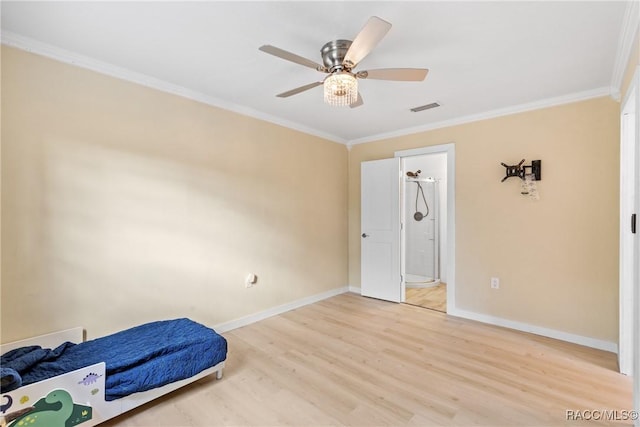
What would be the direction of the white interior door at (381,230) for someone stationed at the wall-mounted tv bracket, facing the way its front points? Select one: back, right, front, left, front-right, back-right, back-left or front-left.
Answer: right

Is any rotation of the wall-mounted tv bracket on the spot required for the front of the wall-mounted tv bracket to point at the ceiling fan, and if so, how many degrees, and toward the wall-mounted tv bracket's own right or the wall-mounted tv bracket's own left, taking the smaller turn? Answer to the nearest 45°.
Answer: approximately 45° to the wall-mounted tv bracket's own right

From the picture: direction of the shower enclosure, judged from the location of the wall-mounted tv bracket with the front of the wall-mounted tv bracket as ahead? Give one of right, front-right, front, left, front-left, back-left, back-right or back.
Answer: back-right

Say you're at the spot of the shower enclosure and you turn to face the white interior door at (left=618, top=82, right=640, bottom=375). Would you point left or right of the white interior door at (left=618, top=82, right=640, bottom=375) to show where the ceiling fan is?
right

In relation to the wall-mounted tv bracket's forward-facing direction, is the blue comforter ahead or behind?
ahead

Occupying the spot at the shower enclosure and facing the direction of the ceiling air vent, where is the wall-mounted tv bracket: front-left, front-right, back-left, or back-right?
front-left

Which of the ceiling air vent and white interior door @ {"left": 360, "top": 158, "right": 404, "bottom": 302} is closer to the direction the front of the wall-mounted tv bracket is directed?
the ceiling air vent

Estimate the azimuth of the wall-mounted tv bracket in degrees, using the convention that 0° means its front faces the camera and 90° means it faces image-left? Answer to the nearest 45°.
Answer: approximately 0°

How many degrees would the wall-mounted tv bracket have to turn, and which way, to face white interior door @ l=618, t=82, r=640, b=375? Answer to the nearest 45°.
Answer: approximately 45° to its left

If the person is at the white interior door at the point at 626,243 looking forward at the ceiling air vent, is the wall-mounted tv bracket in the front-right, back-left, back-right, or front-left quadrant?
front-right

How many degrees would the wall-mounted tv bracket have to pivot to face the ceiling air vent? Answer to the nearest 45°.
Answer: approximately 45° to its right
